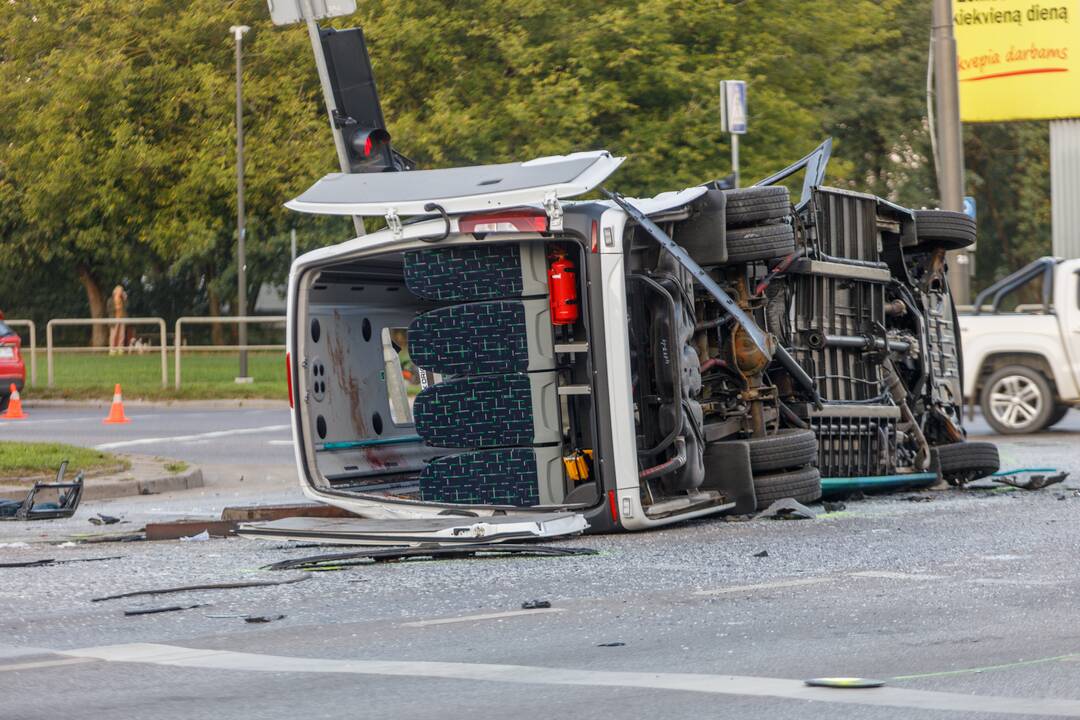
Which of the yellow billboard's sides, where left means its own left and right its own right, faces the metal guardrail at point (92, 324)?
right

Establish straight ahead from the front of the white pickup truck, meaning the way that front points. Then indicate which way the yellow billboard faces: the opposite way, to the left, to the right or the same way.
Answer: to the right

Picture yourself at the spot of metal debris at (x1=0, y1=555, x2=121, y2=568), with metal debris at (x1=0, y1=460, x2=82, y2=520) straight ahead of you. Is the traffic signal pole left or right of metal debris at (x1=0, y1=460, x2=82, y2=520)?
right

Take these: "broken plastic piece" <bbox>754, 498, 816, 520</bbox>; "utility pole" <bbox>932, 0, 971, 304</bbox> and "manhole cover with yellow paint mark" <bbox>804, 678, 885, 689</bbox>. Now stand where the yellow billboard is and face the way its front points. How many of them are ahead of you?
3

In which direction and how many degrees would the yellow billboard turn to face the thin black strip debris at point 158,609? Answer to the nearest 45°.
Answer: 0° — it already faces it

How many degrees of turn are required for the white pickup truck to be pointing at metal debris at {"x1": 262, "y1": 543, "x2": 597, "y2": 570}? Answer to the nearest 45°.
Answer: approximately 90° to its right

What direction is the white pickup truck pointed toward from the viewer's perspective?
to the viewer's right

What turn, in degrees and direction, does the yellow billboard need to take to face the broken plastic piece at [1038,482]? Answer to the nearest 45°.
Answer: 0° — it already faces it

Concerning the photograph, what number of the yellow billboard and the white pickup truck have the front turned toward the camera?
1

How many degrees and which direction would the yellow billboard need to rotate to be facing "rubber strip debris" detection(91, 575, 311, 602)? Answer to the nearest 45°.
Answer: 0° — it already faces it

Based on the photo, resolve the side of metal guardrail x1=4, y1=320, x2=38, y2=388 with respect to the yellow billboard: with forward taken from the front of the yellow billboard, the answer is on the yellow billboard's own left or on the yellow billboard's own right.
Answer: on the yellow billboard's own right
